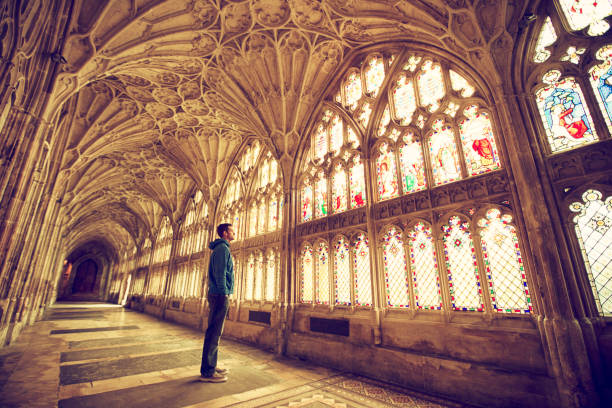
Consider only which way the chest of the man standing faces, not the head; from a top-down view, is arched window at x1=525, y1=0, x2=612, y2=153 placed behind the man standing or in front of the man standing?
in front

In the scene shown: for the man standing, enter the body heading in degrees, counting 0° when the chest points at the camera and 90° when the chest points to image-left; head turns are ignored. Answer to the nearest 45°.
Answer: approximately 270°

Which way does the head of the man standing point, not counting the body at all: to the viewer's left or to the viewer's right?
to the viewer's right

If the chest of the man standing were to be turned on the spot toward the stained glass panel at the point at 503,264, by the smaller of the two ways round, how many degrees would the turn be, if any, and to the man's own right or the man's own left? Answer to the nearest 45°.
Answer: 0° — they already face it

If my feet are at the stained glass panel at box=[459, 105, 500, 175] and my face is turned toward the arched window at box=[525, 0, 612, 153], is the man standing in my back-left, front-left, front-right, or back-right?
back-right
